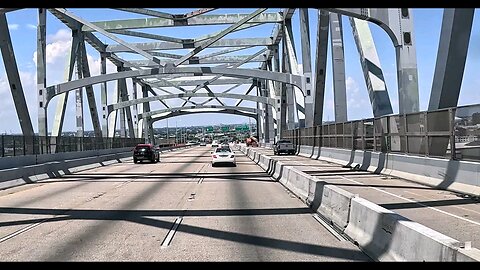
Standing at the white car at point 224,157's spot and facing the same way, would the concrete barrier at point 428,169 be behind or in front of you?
behind

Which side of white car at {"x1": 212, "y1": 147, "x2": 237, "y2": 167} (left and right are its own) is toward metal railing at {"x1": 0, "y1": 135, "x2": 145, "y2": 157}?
left

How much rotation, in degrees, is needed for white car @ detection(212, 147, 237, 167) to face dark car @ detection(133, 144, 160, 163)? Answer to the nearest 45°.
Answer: approximately 45° to its left

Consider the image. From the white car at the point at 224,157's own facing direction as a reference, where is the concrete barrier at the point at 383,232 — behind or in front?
behind

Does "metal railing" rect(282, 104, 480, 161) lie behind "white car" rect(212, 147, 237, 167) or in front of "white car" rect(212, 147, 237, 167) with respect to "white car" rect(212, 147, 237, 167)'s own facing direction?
behind

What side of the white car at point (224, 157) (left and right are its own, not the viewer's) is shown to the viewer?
back
